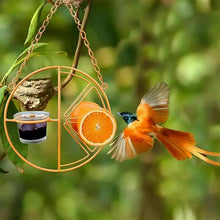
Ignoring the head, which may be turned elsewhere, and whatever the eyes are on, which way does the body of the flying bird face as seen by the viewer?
to the viewer's left

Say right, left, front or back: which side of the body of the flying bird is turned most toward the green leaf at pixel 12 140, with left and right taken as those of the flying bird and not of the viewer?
front
